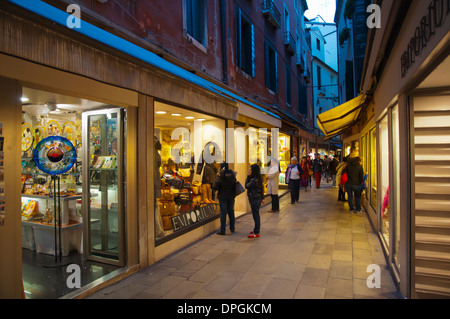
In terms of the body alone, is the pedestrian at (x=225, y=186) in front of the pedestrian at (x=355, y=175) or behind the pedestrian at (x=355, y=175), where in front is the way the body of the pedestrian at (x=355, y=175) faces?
behind

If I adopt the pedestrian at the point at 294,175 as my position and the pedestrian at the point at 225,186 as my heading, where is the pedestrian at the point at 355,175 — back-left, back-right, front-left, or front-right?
front-left

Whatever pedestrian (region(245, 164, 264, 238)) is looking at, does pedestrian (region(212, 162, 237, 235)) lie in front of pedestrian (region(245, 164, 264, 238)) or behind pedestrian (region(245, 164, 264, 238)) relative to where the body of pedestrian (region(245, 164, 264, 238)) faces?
in front

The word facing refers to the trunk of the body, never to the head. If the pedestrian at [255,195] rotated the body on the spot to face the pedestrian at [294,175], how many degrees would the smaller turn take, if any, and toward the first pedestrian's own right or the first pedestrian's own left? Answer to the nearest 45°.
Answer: approximately 90° to the first pedestrian's own right

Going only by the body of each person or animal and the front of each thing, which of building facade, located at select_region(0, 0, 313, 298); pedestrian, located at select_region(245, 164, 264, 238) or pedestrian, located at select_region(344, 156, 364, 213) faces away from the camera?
pedestrian, located at select_region(344, 156, 364, 213)

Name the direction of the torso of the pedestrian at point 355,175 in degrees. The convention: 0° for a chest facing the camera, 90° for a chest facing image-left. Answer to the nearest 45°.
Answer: approximately 180°

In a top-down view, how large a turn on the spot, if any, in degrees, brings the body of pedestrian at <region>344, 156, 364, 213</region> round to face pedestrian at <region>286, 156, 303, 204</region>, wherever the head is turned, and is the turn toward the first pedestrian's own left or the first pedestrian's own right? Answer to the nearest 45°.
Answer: approximately 45° to the first pedestrian's own left

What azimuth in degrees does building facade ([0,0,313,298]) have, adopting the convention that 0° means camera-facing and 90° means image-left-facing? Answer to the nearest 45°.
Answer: approximately 315°

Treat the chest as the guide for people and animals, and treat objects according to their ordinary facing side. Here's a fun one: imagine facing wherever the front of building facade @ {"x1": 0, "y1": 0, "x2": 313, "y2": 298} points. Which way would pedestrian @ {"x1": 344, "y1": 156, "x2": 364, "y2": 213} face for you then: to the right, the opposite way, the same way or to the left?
to the left
